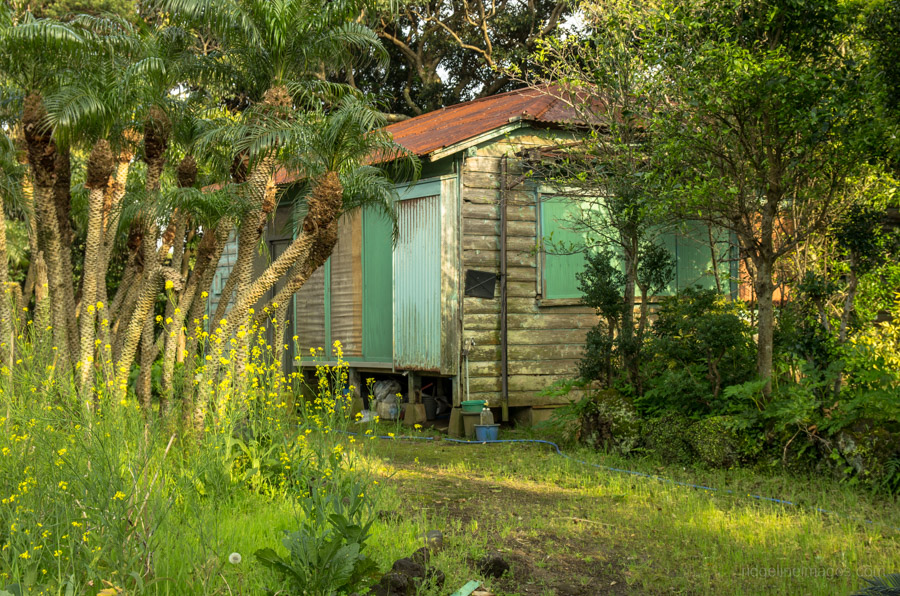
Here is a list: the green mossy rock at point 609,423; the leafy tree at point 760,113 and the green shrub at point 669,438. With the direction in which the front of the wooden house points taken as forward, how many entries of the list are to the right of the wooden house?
0

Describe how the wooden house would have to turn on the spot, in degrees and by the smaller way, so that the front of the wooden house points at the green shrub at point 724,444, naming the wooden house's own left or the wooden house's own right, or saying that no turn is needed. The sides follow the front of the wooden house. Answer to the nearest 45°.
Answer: approximately 90° to the wooden house's own left

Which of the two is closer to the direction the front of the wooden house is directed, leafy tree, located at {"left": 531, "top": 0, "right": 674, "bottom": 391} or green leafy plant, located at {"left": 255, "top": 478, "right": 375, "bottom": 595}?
the green leafy plant

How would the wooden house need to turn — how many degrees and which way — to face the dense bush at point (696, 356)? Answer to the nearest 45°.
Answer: approximately 90° to its left

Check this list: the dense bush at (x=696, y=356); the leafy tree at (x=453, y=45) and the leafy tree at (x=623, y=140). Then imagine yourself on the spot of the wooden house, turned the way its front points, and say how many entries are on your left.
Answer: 2

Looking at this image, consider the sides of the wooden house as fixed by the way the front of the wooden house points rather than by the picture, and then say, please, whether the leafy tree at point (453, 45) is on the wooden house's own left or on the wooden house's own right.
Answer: on the wooden house's own right
